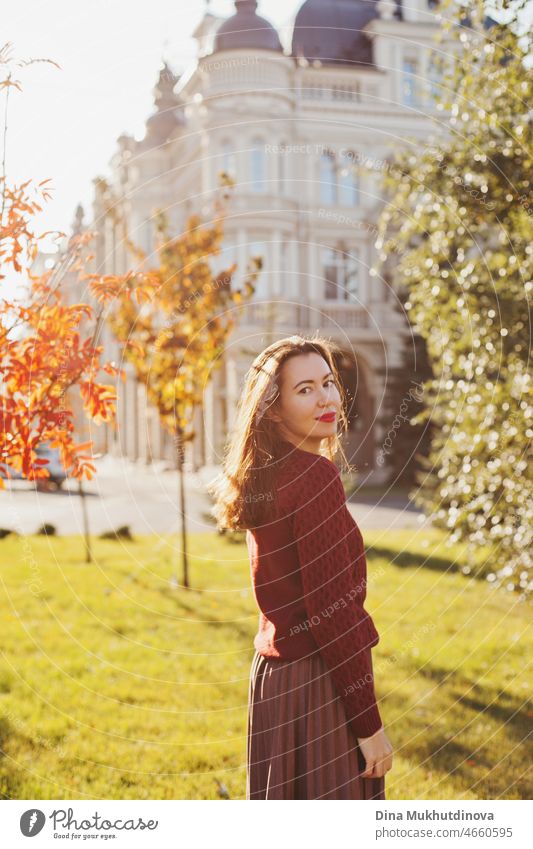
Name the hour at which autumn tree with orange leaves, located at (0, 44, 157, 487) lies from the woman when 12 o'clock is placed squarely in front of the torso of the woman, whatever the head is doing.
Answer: The autumn tree with orange leaves is roughly at 9 o'clock from the woman.

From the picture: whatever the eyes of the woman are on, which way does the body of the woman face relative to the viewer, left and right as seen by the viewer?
facing away from the viewer and to the right of the viewer

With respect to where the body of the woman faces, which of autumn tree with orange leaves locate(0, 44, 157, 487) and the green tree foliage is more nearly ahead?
the green tree foliage

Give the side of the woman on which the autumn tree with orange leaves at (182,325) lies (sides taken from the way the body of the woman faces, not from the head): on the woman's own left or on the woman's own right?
on the woman's own left
